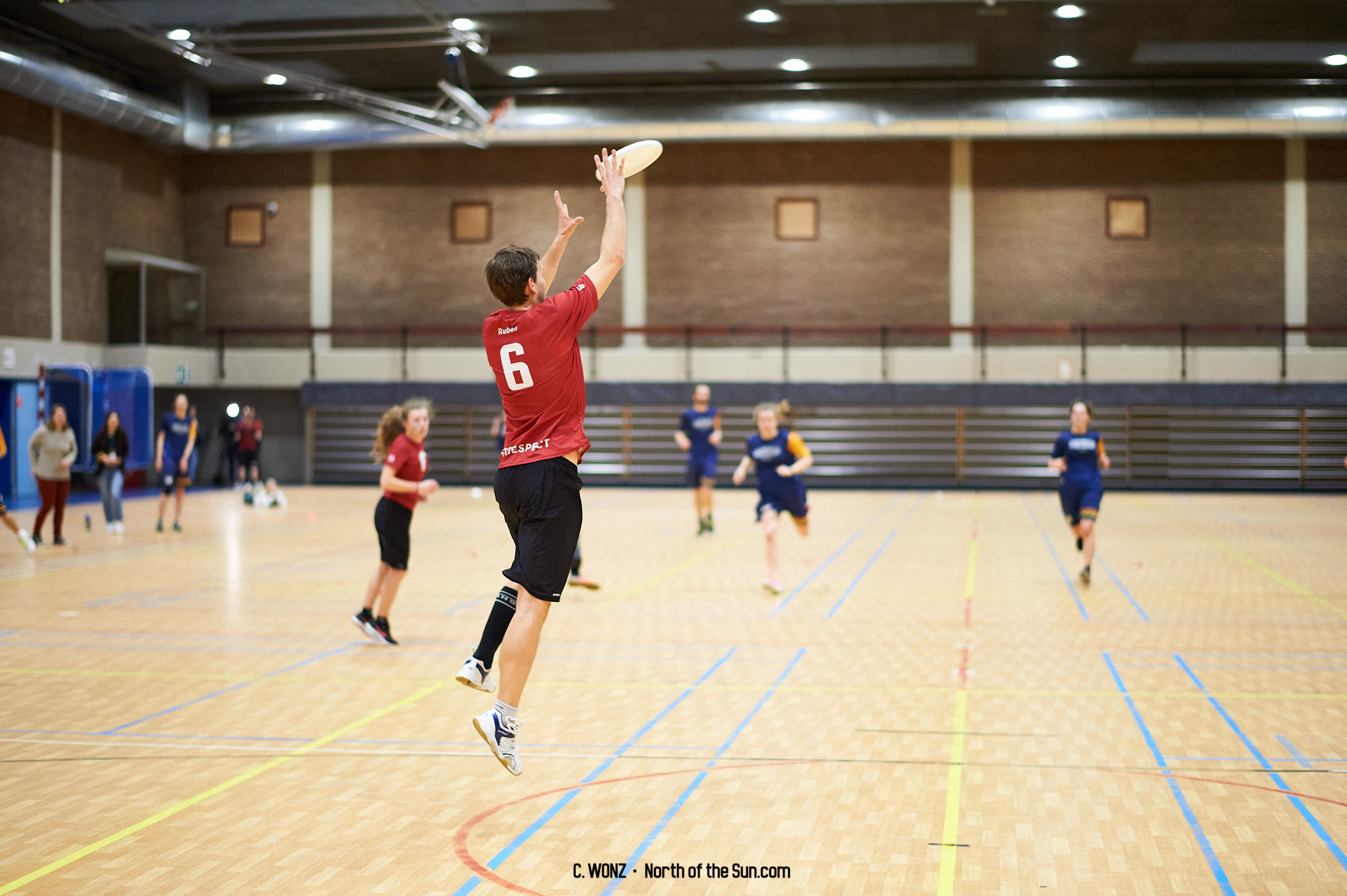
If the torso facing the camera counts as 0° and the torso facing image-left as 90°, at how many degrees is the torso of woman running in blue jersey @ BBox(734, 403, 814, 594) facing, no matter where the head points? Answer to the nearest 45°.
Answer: approximately 0°

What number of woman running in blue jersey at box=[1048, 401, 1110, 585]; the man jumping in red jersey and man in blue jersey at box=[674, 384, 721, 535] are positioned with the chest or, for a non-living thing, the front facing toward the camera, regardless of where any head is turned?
2

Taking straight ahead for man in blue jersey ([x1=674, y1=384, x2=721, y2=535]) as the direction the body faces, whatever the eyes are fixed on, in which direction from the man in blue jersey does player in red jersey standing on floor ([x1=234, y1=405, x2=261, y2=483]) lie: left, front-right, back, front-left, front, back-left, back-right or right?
back-right

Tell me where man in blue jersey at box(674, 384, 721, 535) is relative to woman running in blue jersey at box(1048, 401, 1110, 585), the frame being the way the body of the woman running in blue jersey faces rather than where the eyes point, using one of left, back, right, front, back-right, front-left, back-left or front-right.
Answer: back-right

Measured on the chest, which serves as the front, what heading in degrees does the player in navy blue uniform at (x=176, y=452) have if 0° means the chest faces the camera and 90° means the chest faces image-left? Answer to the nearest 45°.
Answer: approximately 0°

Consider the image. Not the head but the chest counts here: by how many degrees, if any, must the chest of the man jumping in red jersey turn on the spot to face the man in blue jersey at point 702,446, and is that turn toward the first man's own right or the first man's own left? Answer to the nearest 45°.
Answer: approximately 45° to the first man's own left

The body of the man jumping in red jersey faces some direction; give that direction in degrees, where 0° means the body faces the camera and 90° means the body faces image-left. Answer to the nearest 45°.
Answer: approximately 225°
